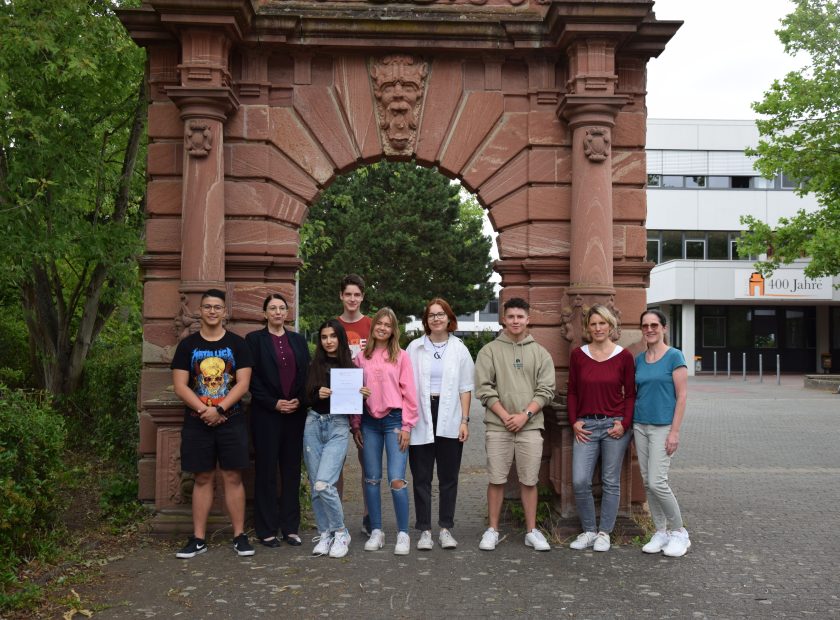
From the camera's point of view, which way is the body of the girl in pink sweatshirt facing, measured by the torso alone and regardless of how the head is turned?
toward the camera

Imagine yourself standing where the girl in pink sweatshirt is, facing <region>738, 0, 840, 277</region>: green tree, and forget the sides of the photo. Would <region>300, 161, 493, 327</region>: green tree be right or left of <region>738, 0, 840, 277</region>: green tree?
left

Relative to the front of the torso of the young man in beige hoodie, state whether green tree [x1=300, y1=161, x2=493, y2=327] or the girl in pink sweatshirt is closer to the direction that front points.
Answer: the girl in pink sweatshirt

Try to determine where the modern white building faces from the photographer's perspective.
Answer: facing the viewer

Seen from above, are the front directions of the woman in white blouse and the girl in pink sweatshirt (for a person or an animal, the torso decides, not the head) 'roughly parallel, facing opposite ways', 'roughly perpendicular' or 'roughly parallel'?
roughly parallel

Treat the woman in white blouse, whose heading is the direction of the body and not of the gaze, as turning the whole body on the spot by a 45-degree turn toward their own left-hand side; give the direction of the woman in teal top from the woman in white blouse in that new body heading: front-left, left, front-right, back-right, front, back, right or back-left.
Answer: front-left

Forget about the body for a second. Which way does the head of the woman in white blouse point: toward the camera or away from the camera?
toward the camera

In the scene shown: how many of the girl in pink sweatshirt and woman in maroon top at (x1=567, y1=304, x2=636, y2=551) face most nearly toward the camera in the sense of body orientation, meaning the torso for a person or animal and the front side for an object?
2

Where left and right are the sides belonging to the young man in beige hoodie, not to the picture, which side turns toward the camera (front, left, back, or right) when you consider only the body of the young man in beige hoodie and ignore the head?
front

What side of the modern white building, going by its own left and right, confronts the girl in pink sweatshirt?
front

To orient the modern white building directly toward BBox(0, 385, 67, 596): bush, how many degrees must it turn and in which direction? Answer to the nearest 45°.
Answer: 0° — it already faces it

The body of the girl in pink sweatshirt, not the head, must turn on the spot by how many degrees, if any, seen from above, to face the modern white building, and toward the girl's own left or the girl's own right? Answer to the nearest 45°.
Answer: approximately 135° to the girl's own left

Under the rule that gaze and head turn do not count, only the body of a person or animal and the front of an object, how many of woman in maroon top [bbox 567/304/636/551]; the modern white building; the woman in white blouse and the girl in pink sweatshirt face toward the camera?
4

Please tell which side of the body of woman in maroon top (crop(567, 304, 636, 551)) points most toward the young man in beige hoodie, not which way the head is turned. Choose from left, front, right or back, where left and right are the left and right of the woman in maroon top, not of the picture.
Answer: right

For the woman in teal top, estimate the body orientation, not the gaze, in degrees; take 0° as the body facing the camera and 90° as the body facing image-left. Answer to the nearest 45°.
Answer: approximately 45°

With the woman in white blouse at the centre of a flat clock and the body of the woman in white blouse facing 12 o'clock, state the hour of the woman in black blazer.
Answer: The woman in black blazer is roughly at 3 o'clock from the woman in white blouse.

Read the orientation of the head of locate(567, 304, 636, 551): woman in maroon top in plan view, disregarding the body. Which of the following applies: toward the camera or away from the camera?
toward the camera

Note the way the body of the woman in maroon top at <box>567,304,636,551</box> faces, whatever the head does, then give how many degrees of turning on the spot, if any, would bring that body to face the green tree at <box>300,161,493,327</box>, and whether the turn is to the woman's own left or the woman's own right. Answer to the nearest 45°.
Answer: approximately 180°
